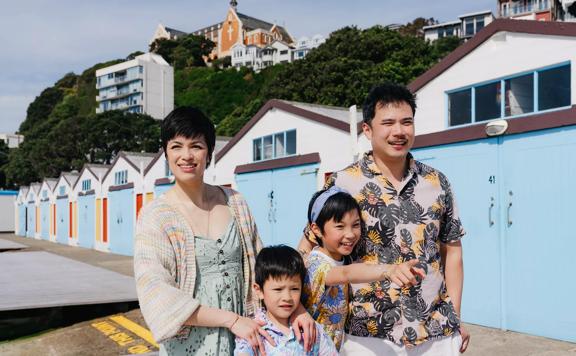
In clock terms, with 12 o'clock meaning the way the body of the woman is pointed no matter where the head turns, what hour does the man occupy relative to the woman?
The man is roughly at 10 o'clock from the woman.

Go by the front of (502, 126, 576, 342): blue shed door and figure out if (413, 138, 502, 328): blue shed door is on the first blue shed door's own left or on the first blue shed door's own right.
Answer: on the first blue shed door's own right

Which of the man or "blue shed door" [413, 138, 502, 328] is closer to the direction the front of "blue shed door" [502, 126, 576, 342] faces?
the man

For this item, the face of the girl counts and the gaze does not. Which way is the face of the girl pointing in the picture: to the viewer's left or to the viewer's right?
to the viewer's right

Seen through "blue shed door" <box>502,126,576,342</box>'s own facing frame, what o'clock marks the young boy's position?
The young boy is roughly at 11 o'clock from the blue shed door.

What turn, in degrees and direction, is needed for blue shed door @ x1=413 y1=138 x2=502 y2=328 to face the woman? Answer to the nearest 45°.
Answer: approximately 45° to its left

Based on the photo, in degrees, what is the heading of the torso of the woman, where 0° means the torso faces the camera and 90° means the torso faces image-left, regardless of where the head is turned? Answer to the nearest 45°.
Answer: approximately 315°

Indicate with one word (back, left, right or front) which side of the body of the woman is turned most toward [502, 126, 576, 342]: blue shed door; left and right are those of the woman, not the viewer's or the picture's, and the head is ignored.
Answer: left

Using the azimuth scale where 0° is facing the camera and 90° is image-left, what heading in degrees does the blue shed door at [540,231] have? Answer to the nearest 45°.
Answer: approximately 45°

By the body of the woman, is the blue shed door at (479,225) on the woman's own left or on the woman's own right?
on the woman's own left

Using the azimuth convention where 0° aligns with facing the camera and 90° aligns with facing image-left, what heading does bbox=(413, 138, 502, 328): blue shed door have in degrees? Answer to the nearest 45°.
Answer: approximately 45°
